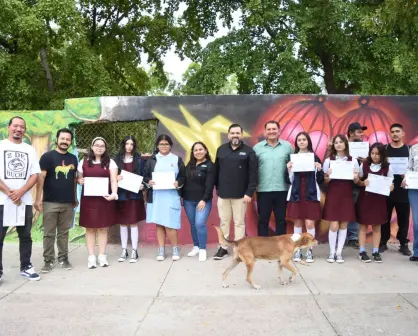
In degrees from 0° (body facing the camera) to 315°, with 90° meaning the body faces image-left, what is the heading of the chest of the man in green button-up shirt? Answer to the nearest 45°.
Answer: approximately 0°

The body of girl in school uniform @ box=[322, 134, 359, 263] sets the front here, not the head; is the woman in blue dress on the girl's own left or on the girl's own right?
on the girl's own right

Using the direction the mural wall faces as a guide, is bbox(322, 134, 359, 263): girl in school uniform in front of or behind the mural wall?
in front

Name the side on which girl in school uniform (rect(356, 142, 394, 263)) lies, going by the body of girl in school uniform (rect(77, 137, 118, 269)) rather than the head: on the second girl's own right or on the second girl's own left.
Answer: on the second girl's own left

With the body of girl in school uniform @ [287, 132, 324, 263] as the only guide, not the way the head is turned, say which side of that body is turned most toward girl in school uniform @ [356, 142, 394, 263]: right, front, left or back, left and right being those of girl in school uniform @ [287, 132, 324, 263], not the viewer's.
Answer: left
